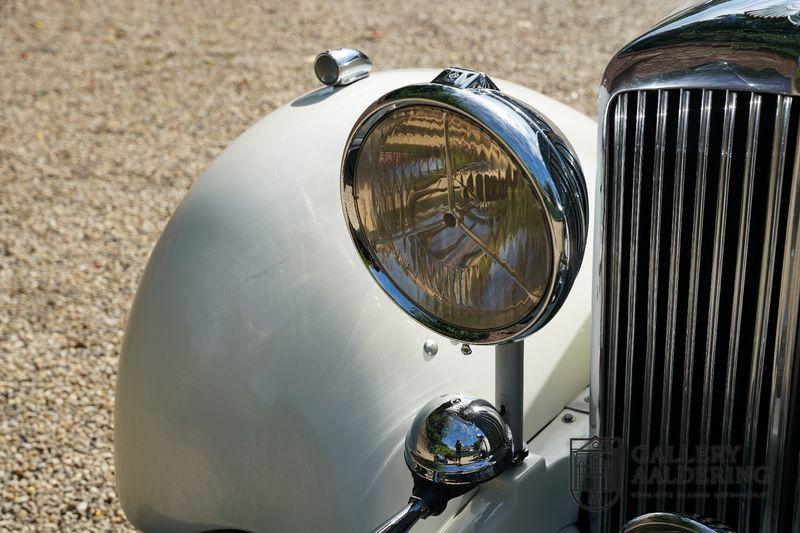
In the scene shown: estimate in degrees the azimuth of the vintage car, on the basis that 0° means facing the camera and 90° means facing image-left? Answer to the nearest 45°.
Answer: approximately 45°
